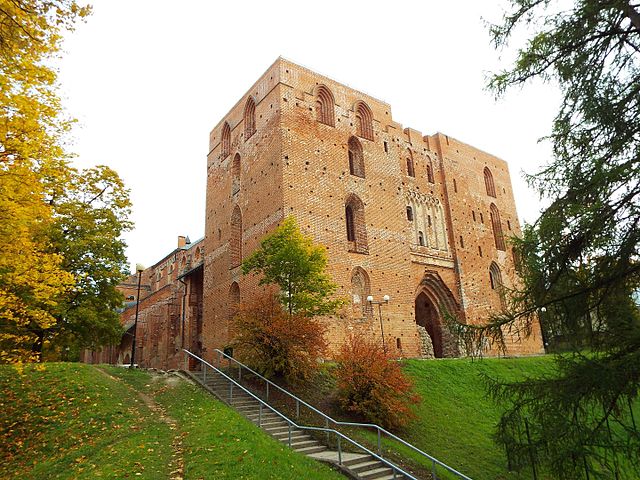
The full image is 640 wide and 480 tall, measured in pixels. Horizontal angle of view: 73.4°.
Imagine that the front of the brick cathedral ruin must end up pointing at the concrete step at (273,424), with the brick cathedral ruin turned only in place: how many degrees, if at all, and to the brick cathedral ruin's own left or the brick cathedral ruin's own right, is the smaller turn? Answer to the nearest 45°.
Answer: approximately 45° to the brick cathedral ruin's own right

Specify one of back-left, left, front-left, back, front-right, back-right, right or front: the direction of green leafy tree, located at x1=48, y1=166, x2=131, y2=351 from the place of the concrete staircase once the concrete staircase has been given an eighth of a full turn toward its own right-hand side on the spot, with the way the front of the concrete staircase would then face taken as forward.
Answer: back-right

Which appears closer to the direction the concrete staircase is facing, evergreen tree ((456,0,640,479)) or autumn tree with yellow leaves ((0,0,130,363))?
the evergreen tree

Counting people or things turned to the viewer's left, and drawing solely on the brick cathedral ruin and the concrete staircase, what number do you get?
0

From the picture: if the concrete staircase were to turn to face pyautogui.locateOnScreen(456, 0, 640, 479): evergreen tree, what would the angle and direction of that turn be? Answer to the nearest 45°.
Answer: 0° — it already faces it

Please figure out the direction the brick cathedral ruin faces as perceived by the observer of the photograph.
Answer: facing the viewer and to the right of the viewer
